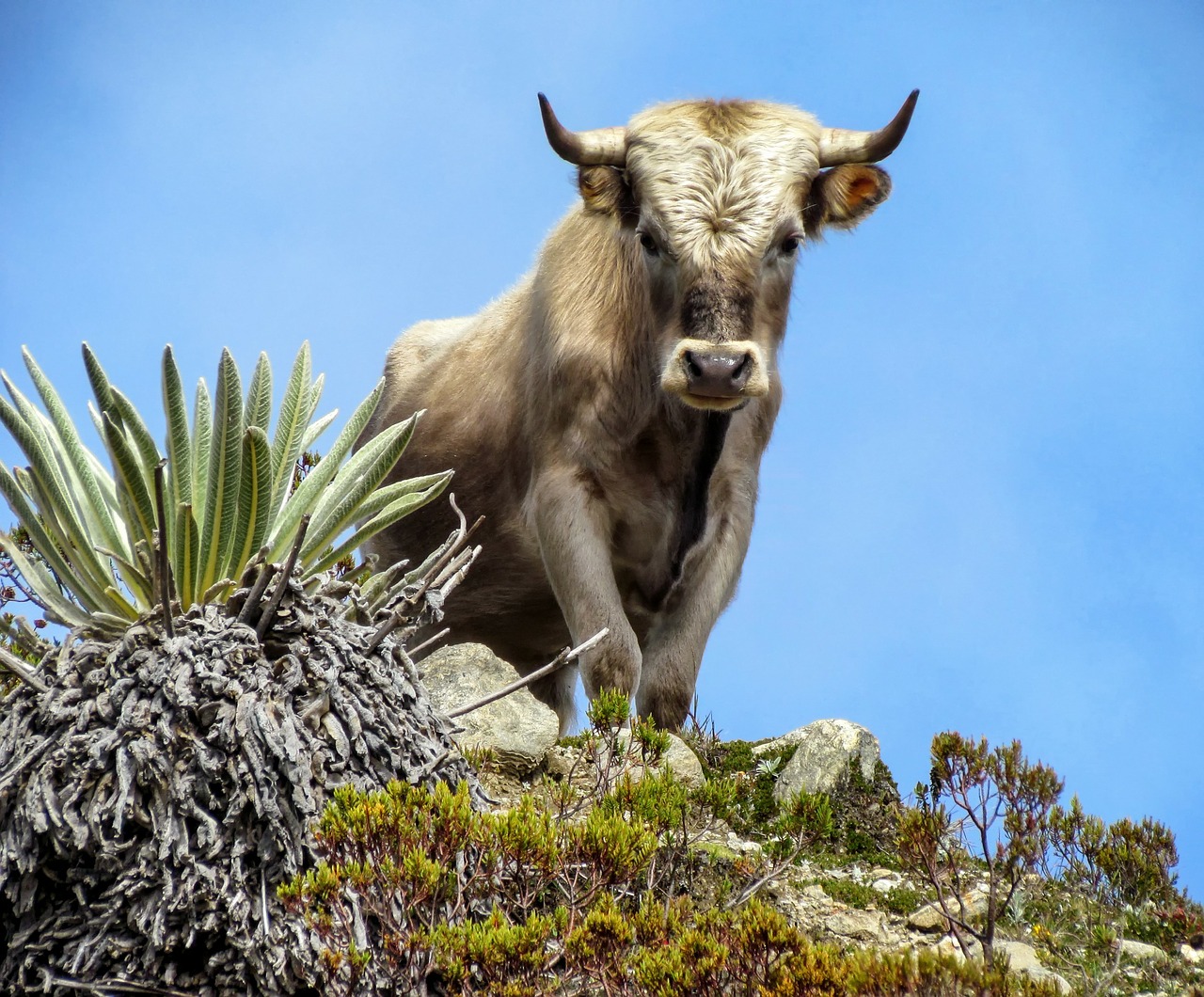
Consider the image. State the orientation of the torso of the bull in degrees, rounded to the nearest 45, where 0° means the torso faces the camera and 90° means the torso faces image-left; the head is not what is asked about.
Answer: approximately 315°

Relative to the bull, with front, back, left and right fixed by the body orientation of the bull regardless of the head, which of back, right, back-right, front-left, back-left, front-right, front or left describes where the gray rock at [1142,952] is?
front

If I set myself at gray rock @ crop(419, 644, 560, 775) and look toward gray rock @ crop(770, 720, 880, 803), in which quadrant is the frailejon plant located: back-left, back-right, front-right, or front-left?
back-right

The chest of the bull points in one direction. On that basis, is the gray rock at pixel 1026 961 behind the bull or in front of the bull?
in front
